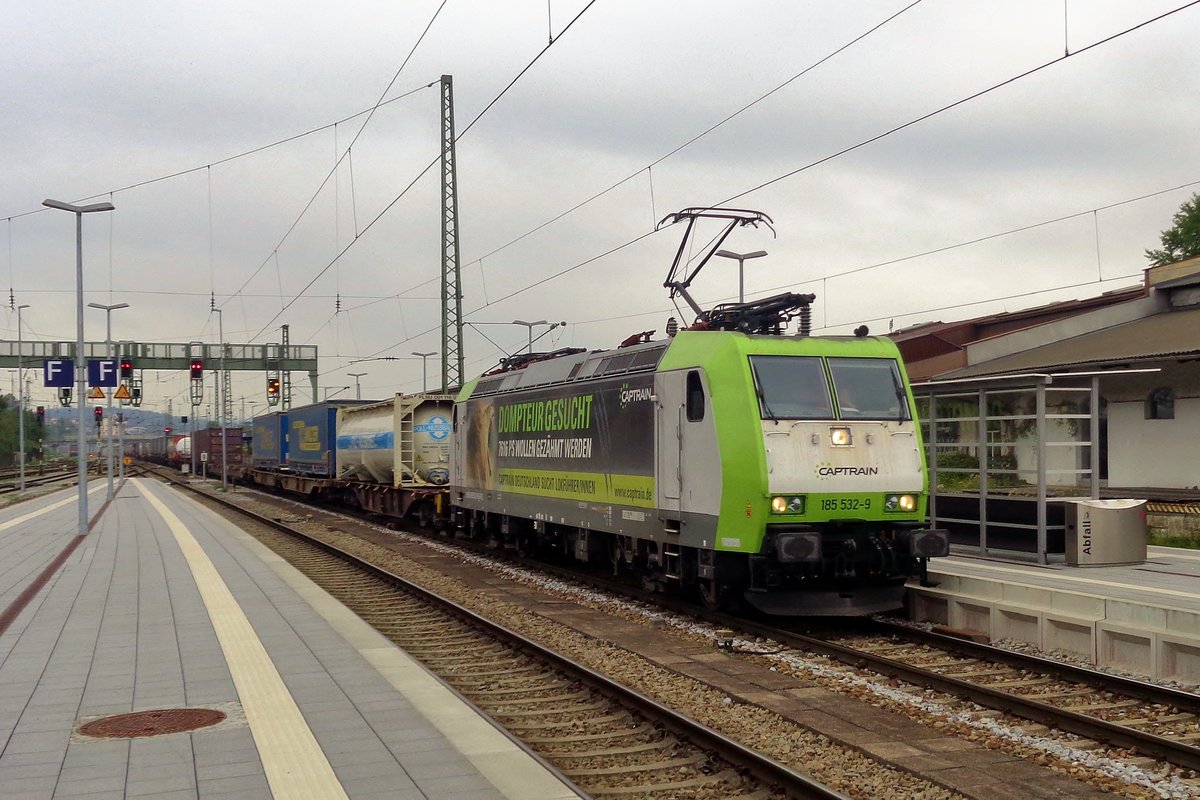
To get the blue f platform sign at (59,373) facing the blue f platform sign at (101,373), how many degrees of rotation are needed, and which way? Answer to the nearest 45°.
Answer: approximately 135° to its left

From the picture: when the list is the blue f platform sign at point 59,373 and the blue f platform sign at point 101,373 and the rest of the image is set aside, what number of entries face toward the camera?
2

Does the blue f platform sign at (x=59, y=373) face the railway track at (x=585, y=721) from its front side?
yes

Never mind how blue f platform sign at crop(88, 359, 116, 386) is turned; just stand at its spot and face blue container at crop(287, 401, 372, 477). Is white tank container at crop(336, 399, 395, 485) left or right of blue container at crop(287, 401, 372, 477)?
right

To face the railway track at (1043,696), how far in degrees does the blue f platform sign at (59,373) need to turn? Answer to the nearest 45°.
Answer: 0° — it already faces it

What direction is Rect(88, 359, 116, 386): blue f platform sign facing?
toward the camera

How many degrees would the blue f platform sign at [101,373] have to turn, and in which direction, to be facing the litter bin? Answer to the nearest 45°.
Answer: approximately 45° to its left

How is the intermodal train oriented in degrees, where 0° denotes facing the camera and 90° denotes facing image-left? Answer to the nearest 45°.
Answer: approximately 315°

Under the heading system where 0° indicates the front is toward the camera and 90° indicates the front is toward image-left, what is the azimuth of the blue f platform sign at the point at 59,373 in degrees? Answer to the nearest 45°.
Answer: approximately 0°
